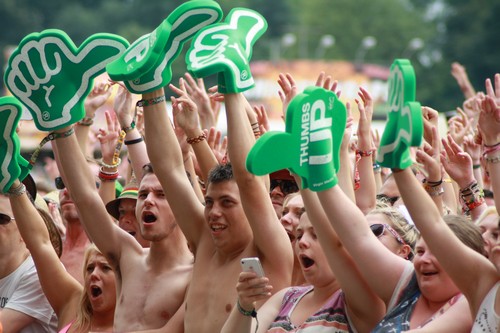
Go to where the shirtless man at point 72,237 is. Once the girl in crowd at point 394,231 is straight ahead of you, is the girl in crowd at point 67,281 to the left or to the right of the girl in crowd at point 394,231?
right

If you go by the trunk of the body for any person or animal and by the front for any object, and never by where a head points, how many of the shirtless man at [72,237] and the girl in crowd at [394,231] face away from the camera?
0

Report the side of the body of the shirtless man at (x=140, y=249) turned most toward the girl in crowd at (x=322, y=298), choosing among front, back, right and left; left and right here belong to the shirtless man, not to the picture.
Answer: left

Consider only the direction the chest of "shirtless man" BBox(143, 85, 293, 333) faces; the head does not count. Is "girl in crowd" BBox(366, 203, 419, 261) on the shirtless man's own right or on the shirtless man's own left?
on the shirtless man's own left

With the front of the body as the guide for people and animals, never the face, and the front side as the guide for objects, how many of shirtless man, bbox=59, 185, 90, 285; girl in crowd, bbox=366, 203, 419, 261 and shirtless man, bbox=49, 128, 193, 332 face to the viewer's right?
0

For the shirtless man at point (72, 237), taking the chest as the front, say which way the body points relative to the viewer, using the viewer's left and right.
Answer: facing the viewer and to the left of the viewer

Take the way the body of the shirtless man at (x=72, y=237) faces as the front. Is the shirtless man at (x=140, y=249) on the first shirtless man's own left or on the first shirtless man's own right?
on the first shirtless man's own left

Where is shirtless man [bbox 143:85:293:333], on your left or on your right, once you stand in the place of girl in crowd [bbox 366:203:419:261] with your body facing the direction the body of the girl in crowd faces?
on your right

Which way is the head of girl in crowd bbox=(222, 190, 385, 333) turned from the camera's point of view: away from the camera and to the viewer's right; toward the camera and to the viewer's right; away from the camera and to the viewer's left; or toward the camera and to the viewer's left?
toward the camera and to the viewer's left
